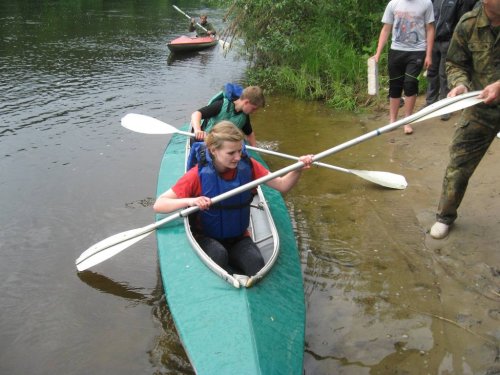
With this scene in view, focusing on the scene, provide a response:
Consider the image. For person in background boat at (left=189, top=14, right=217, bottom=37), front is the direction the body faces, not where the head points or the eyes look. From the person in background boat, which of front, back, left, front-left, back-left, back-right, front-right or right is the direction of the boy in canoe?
front-left

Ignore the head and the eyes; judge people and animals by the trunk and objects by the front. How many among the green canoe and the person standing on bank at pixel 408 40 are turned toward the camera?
2

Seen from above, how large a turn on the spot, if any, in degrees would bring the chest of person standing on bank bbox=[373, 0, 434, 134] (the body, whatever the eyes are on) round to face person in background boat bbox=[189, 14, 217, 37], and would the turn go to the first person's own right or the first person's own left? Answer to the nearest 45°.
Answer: approximately 135° to the first person's own right

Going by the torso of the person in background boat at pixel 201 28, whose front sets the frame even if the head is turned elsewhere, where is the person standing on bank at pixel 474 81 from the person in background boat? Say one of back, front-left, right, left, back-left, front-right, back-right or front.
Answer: front-left

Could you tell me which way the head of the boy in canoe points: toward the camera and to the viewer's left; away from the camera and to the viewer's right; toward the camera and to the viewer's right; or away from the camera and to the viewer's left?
toward the camera and to the viewer's right

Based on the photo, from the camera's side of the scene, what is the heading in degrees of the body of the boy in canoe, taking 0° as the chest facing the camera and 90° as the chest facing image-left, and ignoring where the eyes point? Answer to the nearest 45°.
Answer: approximately 315°

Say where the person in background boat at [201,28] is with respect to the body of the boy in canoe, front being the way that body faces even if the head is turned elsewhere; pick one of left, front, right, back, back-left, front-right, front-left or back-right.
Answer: back-left

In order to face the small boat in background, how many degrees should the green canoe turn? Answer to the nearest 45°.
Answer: approximately 180°

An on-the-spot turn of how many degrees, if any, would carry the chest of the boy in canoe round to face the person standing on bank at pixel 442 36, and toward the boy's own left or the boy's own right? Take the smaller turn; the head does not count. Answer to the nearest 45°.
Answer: approximately 90° to the boy's own left

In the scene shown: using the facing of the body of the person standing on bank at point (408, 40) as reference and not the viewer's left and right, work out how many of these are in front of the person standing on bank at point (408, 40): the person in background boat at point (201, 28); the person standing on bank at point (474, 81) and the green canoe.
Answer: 2

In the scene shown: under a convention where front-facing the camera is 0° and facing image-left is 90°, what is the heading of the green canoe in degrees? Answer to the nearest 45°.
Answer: approximately 0°
